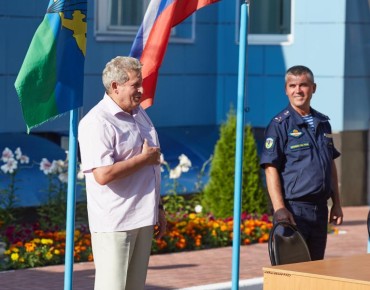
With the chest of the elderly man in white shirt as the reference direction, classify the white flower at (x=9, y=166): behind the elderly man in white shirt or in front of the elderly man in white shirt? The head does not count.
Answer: behind

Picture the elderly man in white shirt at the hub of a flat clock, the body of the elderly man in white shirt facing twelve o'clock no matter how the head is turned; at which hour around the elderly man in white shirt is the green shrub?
The green shrub is roughly at 8 o'clock from the elderly man in white shirt.

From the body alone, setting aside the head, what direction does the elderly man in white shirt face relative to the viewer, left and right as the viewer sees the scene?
facing the viewer and to the right of the viewer
